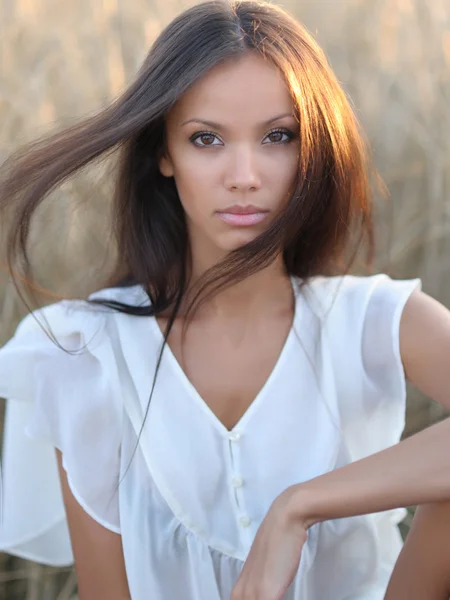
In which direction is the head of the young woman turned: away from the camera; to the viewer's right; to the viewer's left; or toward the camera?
toward the camera

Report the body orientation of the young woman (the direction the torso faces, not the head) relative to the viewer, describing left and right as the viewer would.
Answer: facing the viewer
